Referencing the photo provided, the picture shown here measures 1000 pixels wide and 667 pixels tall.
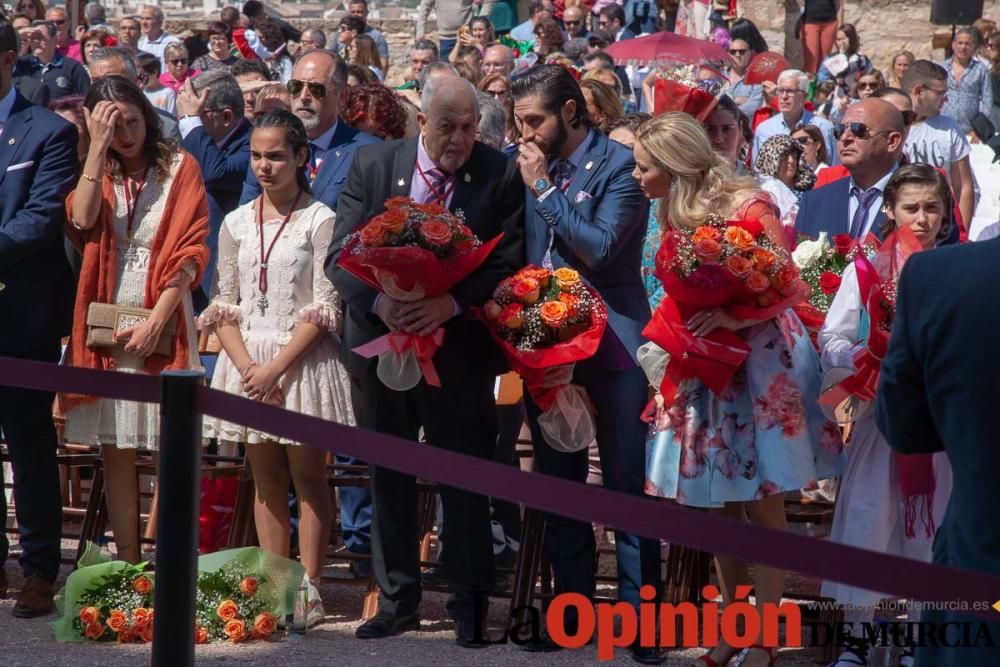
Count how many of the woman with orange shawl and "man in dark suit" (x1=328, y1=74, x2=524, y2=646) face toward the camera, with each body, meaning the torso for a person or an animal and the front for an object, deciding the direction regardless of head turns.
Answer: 2

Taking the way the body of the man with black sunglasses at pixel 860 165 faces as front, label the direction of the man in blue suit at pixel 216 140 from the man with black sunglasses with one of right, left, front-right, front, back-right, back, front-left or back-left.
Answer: front-right

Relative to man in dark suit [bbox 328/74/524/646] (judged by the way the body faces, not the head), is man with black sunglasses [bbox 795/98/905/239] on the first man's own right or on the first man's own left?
on the first man's own left

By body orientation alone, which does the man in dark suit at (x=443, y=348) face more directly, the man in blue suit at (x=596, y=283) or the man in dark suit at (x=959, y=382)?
the man in dark suit

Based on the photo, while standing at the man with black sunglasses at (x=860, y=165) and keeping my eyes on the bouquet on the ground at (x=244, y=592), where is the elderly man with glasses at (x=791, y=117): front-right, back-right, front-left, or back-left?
back-right

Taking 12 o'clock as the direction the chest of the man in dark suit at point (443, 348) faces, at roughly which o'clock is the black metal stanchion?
The black metal stanchion is roughly at 1 o'clock from the man in dark suit.

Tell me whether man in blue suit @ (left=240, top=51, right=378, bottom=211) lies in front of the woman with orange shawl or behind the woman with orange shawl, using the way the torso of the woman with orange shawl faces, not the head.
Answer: behind

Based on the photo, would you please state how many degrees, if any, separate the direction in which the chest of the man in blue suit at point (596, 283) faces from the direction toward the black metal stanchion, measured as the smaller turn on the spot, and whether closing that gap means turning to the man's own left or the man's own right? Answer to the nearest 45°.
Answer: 0° — they already face it

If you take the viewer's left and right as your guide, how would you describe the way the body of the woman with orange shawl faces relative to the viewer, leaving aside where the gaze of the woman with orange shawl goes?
facing the viewer

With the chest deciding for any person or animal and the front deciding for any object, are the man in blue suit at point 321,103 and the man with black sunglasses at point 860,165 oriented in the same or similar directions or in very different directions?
same or similar directions

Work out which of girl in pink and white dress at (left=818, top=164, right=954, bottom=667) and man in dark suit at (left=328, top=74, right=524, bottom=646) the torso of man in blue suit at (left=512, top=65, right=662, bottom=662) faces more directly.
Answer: the man in dark suit

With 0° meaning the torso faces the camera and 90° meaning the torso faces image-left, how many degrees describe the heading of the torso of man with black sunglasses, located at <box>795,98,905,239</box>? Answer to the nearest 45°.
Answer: approximately 45°

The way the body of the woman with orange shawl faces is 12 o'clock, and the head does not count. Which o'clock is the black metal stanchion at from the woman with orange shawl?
The black metal stanchion is roughly at 12 o'clock from the woman with orange shawl.

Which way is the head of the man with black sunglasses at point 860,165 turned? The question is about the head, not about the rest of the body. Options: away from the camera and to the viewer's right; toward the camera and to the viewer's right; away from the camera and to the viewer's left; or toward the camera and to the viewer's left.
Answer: toward the camera and to the viewer's left

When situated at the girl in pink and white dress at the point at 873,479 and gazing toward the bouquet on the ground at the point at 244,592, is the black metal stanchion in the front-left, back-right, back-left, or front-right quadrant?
front-left

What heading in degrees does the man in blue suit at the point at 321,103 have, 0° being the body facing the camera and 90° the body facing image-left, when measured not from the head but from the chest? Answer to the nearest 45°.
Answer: approximately 45°
